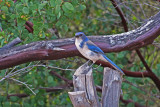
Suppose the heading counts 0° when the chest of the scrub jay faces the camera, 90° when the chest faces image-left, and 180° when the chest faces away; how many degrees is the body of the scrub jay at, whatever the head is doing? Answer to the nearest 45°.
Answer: approximately 90°
